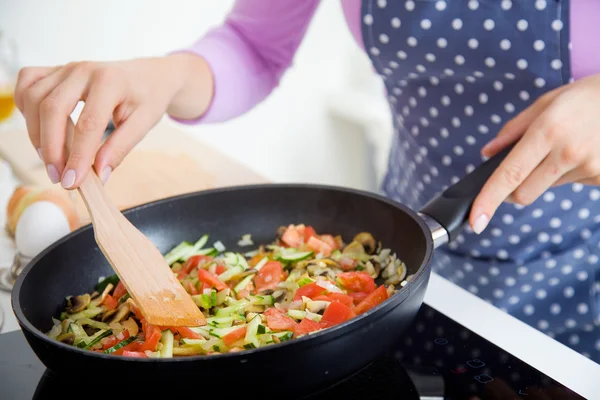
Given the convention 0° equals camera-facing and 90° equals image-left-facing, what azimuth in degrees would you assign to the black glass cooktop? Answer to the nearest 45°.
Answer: approximately 225°
